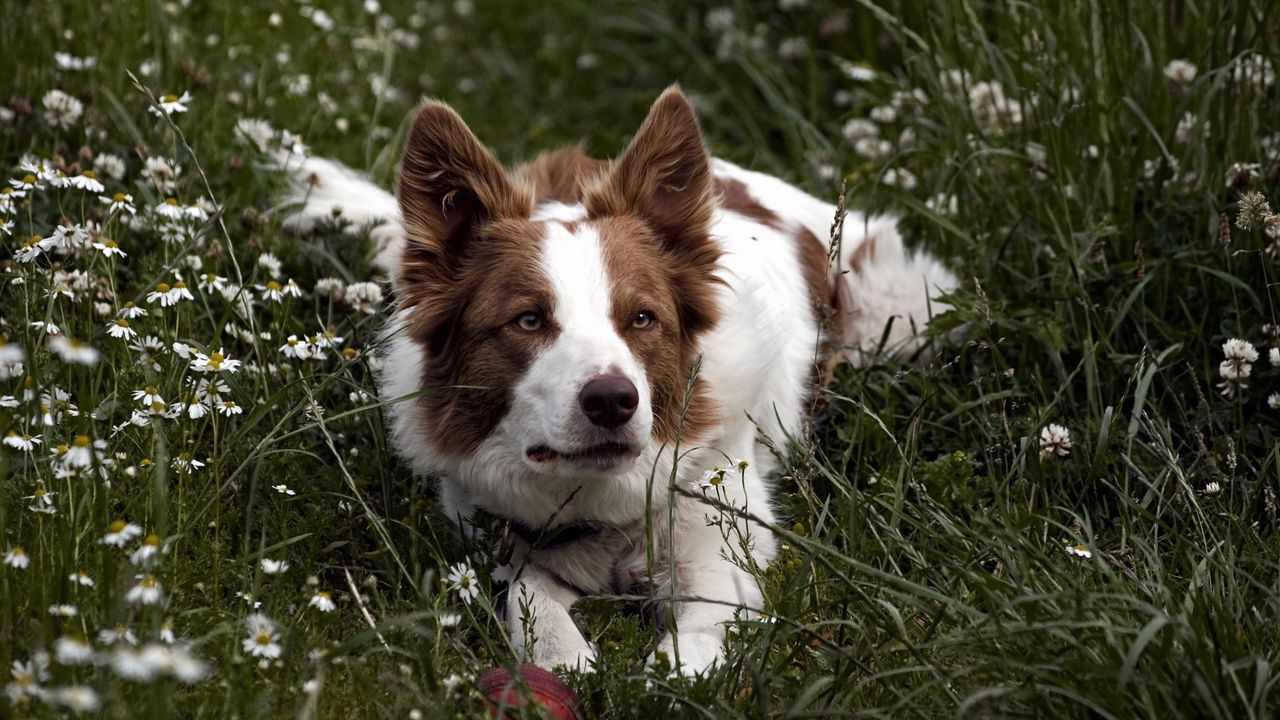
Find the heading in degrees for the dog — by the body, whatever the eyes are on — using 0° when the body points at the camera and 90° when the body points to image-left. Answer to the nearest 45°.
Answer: approximately 0°

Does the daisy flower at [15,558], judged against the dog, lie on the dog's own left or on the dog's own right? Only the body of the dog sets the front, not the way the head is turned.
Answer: on the dog's own right

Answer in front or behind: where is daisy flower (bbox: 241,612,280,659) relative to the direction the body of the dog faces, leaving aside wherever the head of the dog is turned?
in front

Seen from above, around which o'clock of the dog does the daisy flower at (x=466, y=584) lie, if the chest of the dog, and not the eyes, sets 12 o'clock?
The daisy flower is roughly at 1 o'clock from the dog.

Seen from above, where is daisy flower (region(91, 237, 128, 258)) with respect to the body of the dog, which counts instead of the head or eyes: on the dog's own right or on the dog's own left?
on the dog's own right

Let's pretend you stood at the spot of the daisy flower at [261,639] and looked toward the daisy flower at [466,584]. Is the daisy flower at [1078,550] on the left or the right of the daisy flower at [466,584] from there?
right

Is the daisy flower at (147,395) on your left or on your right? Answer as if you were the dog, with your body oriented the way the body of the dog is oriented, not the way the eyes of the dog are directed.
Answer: on your right

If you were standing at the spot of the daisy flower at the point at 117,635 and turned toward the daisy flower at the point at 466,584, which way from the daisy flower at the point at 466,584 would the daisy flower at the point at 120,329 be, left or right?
left

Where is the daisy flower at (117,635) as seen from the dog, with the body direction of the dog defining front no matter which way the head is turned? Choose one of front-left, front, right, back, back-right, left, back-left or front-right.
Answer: front-right

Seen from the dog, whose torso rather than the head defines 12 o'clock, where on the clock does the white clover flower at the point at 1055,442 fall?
The white clover flower is roughly at 9 o'clock from the dog.

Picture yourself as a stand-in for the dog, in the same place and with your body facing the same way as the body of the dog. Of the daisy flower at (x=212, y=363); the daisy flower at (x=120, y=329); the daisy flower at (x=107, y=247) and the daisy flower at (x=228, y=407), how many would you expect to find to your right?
4

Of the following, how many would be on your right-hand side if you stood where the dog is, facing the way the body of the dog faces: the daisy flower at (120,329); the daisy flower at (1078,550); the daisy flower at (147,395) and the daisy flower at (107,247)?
3

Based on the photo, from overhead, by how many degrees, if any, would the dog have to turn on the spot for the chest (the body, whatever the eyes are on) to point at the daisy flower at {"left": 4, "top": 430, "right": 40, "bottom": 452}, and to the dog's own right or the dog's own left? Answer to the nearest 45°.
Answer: approximately 45° to the dog's own right

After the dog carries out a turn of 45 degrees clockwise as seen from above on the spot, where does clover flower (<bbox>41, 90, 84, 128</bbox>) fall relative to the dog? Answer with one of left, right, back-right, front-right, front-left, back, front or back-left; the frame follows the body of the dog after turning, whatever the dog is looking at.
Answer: right

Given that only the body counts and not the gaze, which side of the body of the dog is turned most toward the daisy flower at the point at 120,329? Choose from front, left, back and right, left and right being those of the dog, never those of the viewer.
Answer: right

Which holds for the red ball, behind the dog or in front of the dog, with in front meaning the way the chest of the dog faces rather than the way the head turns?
in front
